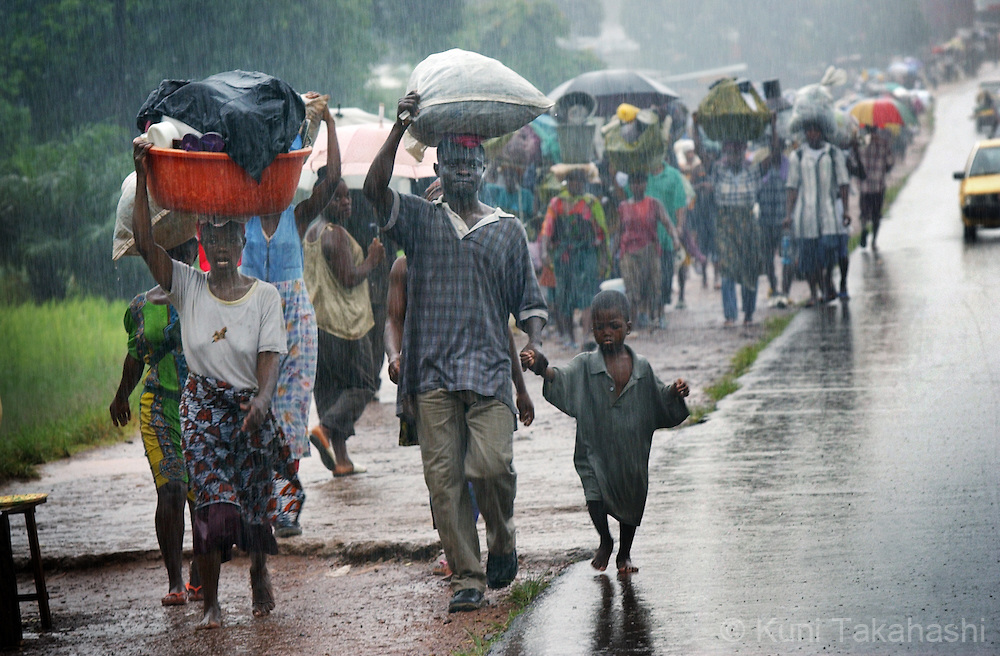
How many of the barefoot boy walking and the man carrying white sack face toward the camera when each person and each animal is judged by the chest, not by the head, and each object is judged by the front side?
2

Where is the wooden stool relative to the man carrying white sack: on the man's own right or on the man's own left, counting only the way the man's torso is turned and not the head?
on the man's own right

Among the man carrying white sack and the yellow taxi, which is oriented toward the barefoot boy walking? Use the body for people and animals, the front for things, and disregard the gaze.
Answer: the yellow taxi

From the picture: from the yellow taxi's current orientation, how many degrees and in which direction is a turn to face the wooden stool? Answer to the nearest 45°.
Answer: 0° — it already faces it

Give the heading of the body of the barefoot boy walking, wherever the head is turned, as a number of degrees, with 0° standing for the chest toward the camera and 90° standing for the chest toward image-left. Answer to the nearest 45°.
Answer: approximately 0°

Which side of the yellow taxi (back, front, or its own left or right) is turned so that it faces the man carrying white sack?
front

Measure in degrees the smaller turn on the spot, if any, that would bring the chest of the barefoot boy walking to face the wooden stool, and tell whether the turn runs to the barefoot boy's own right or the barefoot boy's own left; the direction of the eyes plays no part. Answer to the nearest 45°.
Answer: approximately 90° to the barefoot boy's own right

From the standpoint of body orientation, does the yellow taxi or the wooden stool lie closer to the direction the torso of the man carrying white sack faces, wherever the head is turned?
the wooden stool

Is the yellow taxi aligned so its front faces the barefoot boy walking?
yes
